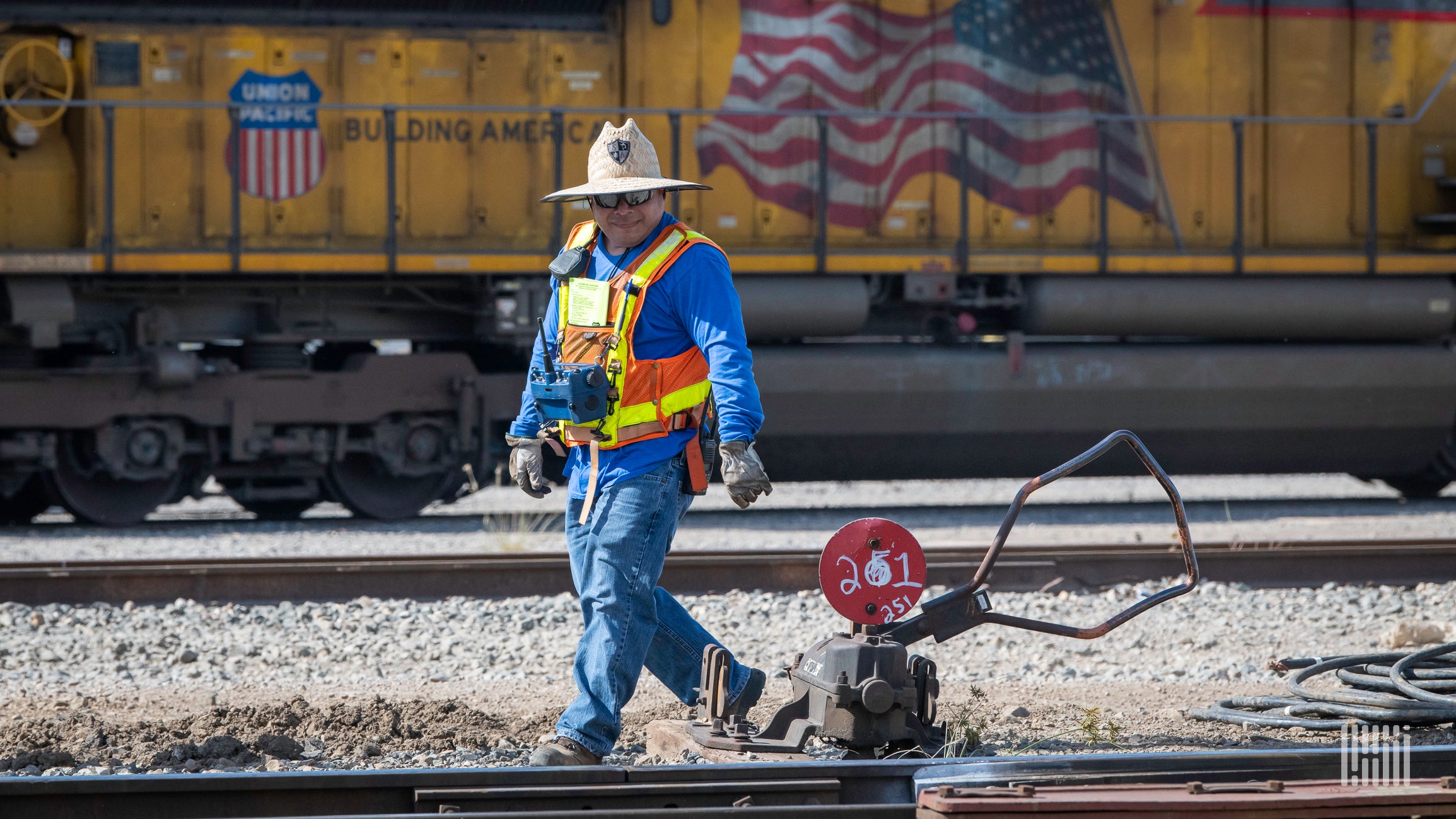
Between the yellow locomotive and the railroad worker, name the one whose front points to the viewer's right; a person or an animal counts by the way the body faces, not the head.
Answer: the yellow locomotive

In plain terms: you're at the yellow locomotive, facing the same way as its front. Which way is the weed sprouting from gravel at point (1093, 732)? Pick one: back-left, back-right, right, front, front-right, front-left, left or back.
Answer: right

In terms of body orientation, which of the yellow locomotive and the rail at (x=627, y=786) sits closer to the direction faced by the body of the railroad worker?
the rail

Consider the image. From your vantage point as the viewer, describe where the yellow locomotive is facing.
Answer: facing to the right of the viewer

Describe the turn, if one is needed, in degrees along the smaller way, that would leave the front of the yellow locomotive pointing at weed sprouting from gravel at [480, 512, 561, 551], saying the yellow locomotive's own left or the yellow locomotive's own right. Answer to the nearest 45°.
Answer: approximately 135° to the yellow locomotive's own right

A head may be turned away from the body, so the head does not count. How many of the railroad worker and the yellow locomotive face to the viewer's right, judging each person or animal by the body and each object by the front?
1

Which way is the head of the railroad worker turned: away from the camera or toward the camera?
toward the camera

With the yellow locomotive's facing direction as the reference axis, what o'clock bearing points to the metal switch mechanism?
The metal switch mechanism is roughly at 3 o'clock from the yellow locomotive.

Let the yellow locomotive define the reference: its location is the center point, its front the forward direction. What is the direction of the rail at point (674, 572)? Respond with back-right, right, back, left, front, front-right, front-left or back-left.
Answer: right
